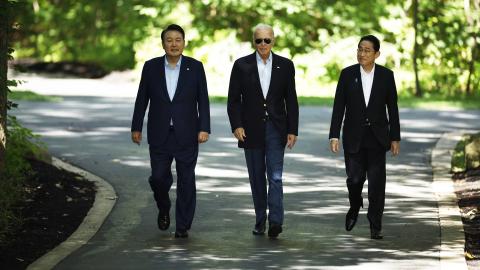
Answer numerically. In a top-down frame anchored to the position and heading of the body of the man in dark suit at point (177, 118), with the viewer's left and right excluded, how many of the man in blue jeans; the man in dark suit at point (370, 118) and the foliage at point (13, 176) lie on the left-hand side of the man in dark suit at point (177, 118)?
2

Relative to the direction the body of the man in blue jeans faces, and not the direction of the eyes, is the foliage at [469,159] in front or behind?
behind

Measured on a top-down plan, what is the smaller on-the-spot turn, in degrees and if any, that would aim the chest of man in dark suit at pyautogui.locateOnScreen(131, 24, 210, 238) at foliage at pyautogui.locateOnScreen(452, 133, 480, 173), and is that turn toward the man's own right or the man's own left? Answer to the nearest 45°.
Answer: approximately 135° to the man's own left

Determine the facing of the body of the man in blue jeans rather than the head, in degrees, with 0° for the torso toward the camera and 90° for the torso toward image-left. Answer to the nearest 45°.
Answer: approximately 0°

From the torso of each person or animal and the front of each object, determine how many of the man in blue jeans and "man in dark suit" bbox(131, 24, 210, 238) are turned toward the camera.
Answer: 2

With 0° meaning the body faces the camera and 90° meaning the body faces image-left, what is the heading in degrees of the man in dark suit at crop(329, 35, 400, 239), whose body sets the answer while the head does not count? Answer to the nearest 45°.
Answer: approximately 0°
